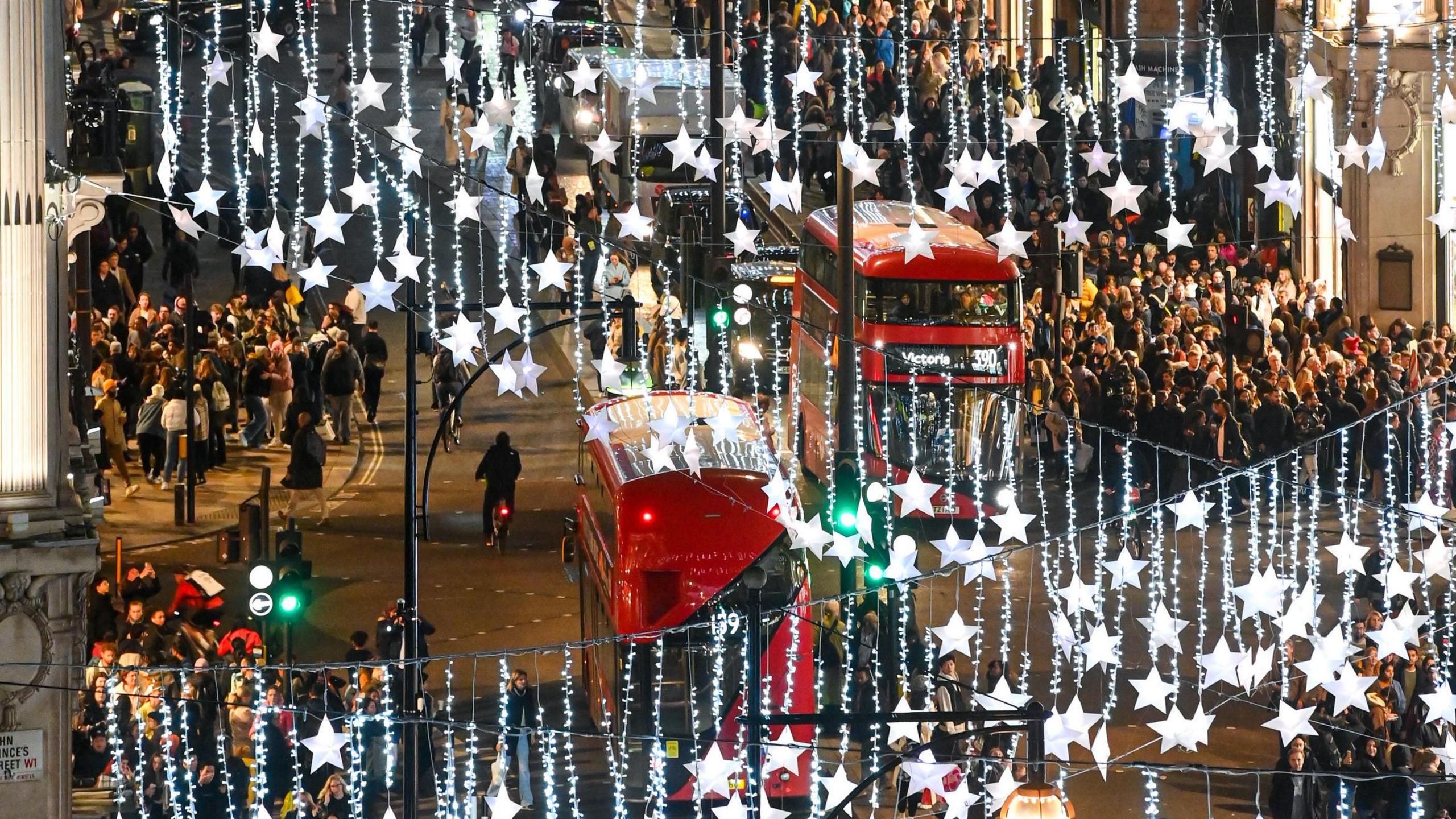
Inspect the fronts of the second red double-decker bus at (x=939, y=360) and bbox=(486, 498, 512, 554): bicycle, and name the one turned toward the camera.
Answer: the second red double-decker bus

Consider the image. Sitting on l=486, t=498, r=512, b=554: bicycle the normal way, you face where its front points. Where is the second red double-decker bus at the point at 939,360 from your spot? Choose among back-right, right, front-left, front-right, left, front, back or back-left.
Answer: right

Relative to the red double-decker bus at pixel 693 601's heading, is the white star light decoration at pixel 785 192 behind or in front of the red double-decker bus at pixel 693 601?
in front

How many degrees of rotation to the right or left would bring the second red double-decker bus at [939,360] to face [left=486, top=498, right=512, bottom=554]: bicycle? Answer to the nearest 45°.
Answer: approximately 90° to its right

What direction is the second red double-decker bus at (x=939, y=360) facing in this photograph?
toward the camera

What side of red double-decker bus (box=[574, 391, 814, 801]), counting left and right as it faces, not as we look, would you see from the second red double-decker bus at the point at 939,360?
front

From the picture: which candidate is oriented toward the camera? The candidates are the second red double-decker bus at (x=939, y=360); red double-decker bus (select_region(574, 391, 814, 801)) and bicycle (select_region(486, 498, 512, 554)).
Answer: the second red double-decker bus

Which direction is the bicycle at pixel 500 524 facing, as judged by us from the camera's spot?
facing away from the viewer

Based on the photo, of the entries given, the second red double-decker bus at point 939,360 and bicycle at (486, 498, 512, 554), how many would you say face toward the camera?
1

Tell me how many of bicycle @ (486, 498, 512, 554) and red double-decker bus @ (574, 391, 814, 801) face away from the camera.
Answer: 2

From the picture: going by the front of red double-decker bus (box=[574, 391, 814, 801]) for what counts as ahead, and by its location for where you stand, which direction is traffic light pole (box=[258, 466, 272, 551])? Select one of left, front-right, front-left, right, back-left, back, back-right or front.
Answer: front-left

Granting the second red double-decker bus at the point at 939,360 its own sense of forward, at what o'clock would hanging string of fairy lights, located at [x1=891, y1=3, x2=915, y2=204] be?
The hanging string of fairy lights is roughly at 6 o'clock from the second red double-decker bus.

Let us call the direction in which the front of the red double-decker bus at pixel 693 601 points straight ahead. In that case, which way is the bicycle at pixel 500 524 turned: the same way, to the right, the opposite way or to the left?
the same way

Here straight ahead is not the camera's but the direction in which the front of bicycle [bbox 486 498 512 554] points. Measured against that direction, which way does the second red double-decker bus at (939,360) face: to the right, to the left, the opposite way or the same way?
the opposite way

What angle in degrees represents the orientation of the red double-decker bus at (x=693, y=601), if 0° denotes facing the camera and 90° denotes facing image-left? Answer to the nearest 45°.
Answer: approximately 180°

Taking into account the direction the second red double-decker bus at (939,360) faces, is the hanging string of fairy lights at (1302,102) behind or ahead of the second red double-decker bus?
behind

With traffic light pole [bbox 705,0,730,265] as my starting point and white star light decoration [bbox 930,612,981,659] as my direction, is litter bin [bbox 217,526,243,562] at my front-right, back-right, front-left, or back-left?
front-right
